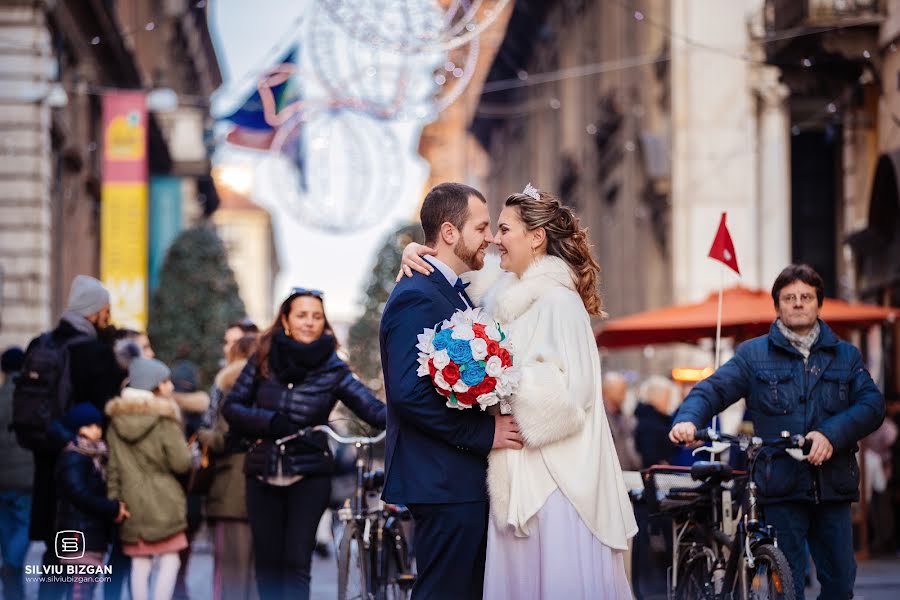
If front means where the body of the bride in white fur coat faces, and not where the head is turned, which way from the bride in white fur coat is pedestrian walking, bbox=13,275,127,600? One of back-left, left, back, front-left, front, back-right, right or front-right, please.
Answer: front-right

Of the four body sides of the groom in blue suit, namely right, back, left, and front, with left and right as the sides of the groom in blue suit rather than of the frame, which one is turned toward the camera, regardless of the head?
right

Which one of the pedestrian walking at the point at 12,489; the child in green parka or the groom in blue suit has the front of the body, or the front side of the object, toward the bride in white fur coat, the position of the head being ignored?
the groom in blue suit

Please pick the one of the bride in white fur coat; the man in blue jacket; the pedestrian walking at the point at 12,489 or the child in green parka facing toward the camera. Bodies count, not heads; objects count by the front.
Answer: the man in blue jacket

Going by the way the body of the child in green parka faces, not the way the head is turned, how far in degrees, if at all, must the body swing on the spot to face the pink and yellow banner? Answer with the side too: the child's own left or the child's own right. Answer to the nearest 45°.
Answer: approximately 45° to the child's own left

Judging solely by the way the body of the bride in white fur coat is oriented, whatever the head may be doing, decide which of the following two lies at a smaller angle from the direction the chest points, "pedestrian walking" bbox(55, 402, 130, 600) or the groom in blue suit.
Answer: the groom in blue suit

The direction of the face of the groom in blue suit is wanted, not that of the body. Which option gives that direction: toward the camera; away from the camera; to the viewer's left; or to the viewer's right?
to the viewer's right

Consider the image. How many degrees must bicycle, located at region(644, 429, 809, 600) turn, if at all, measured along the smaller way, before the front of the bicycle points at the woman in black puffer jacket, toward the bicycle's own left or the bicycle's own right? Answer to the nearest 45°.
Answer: approximately 135° to the bicycle's own right

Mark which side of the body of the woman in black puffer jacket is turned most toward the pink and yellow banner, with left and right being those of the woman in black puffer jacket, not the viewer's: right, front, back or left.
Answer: back

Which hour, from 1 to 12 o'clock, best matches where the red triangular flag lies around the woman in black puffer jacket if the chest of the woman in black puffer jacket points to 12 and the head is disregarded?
The red triangular flag is roughly at 8 o'clock from the woman in black puffer jacket.
